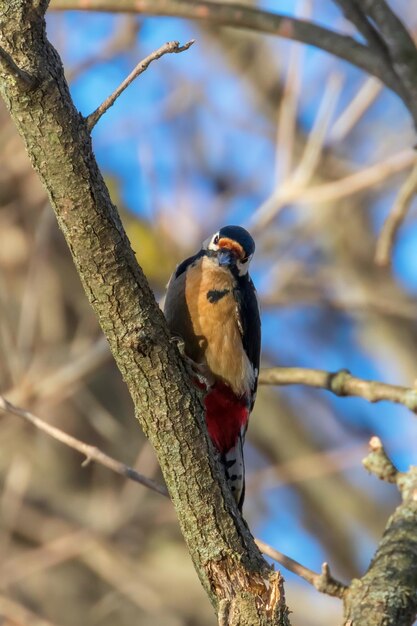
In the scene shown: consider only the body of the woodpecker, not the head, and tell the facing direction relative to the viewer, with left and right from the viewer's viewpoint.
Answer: facing the viewer

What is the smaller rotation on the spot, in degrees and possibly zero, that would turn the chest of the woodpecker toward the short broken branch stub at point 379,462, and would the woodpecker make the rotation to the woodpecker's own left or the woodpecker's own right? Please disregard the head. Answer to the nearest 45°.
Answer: approximately 45° to the woodpecker's own left
